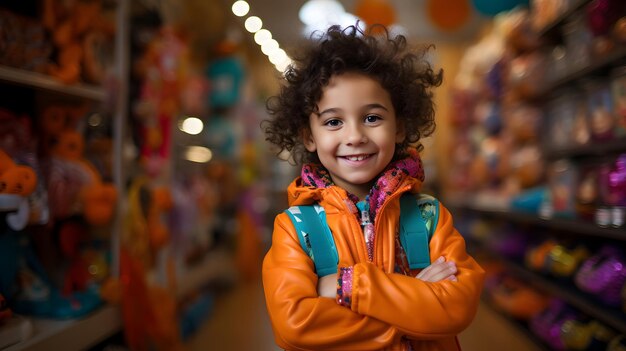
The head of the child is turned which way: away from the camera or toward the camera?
toward the camera

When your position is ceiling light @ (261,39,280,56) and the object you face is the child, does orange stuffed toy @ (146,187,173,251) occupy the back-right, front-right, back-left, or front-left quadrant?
front-right

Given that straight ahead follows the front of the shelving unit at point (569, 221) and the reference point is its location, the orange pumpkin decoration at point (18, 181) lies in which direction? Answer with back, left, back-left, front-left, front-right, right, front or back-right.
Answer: front-left

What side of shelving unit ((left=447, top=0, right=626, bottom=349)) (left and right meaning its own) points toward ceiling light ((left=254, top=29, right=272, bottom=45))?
front

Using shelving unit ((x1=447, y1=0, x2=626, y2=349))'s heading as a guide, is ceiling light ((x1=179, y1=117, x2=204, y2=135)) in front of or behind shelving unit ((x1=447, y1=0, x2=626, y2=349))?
in front

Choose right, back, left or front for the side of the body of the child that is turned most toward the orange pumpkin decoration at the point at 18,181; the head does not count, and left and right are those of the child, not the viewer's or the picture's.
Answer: right

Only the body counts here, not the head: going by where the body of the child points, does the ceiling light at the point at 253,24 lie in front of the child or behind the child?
behind

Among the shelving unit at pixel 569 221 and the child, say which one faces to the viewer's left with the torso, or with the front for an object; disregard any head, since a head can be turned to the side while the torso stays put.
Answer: the shelving unit

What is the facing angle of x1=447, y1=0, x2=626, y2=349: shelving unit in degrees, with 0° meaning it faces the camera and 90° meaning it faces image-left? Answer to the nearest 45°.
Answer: approximately 90°

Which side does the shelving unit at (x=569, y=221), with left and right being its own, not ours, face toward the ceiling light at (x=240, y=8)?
front

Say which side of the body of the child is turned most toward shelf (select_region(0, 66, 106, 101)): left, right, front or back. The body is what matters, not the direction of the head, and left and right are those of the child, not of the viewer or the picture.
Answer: right

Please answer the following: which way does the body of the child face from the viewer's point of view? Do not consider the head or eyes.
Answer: toward the camera

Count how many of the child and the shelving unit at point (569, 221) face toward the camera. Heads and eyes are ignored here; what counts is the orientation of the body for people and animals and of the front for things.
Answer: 1
